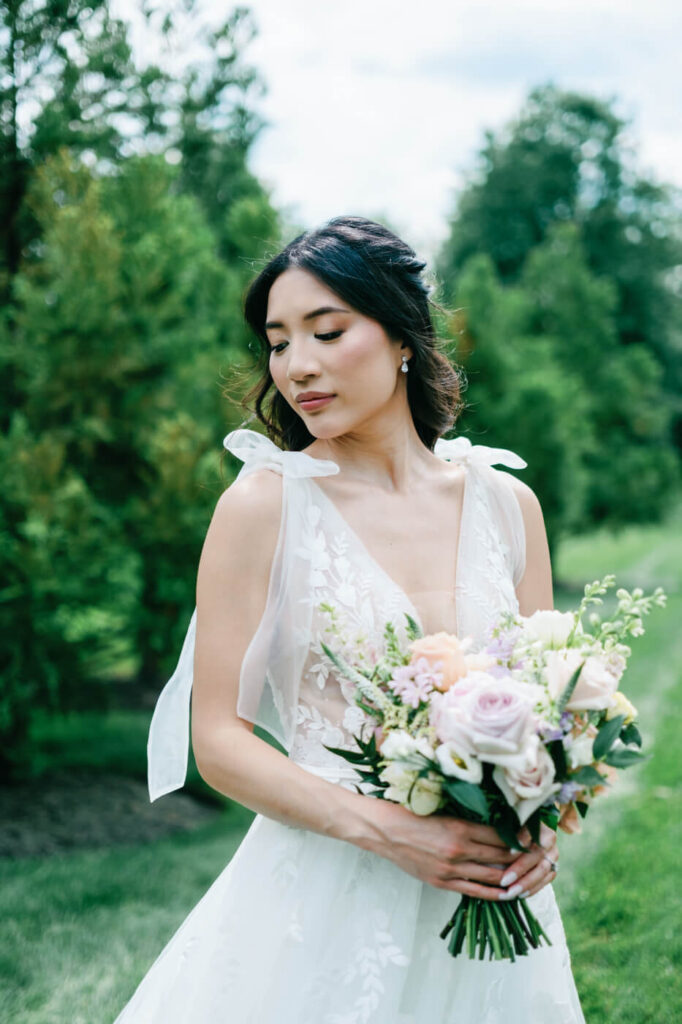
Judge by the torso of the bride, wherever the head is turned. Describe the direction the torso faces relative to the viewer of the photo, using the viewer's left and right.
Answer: facing the viewer and to the right of the viewer

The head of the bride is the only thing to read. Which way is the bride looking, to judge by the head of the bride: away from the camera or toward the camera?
toward the camera

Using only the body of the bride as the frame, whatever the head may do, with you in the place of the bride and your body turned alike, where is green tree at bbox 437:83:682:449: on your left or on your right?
on your left
